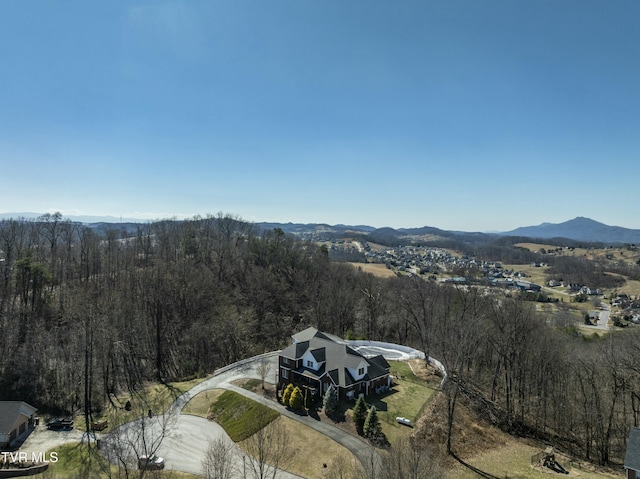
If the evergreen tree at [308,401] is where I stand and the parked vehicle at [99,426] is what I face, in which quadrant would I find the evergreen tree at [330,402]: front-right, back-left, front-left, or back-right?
back-left

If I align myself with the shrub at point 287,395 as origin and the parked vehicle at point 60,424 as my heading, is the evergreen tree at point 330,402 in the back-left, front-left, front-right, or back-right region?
back-left

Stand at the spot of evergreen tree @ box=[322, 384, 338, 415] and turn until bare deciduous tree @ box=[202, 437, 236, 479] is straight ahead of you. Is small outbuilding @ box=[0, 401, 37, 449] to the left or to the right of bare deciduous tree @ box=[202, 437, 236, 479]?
right

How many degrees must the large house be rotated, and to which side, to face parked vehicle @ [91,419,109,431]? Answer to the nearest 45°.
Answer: approximately 45° to its right

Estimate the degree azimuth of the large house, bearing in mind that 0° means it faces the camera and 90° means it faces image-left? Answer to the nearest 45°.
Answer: approximately 45°

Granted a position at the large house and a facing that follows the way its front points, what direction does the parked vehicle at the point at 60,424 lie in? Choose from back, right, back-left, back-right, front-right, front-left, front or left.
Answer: front-right

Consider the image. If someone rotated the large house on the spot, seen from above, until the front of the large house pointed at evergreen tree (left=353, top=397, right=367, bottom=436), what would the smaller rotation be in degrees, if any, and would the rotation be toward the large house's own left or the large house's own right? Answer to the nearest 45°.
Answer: approximately 45° to the large house's own left

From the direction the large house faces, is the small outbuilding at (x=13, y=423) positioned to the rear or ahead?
ahead
